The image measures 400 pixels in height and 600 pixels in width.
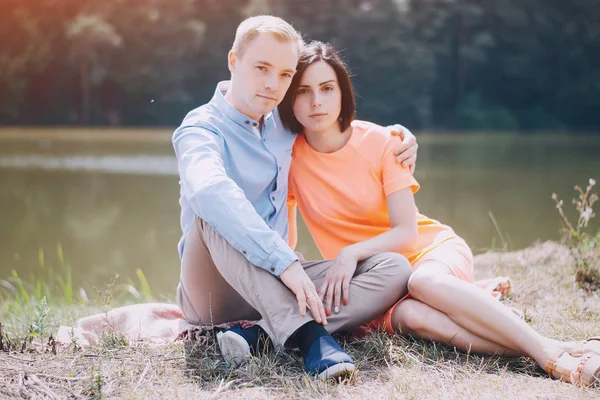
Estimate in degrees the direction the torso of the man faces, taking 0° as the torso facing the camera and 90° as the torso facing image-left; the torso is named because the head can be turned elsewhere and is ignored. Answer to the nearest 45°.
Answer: approximately 315°
